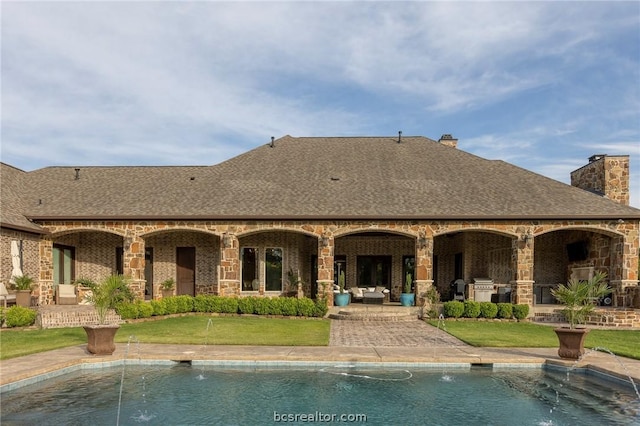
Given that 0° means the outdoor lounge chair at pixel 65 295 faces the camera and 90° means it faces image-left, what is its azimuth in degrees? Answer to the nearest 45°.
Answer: approximately 0°

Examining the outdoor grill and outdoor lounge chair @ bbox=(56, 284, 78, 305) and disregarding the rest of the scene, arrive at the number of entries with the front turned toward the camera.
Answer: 2

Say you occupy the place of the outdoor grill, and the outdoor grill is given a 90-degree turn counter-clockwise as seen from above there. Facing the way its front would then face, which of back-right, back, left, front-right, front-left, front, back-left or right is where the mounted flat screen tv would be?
front-left

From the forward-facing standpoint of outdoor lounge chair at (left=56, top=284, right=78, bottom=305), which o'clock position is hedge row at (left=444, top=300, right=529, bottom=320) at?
The hedge row is roughly at 10 o'clock from the outdoor lounge chair.
